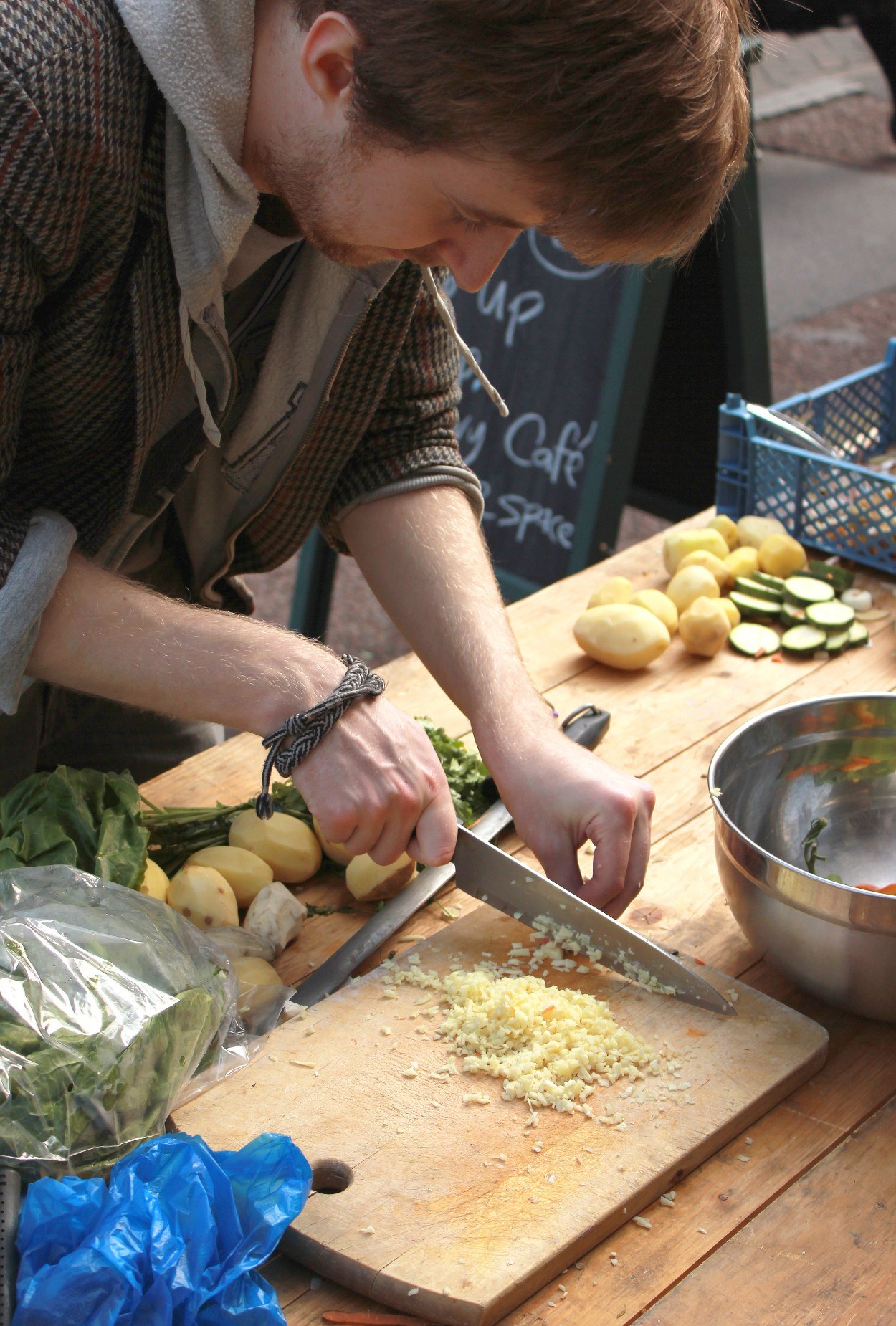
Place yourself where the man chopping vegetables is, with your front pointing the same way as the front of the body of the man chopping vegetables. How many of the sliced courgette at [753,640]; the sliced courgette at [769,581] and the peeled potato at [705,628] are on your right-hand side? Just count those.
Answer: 0

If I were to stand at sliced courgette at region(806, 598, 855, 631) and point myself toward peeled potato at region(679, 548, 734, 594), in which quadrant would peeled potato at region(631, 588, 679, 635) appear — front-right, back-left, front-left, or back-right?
front-left

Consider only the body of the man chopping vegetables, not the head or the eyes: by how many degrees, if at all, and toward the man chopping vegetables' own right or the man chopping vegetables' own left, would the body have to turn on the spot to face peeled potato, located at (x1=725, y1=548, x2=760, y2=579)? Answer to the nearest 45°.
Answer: approximately 90° to the man chopping vegetables' own left

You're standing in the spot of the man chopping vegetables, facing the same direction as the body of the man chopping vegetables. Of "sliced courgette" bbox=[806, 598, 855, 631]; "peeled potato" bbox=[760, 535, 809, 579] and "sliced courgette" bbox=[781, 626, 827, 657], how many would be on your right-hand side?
0

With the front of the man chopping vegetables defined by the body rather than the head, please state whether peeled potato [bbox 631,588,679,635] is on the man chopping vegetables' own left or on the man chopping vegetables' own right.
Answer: on the man chopping vegetables' own left

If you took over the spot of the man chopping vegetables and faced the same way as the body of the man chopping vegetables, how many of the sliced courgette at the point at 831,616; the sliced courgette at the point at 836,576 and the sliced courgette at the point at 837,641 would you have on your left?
3

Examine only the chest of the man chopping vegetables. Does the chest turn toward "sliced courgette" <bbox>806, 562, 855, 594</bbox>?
no

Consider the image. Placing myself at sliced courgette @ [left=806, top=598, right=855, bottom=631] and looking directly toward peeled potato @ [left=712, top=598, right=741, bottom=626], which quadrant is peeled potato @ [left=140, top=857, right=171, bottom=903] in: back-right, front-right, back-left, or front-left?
front-left

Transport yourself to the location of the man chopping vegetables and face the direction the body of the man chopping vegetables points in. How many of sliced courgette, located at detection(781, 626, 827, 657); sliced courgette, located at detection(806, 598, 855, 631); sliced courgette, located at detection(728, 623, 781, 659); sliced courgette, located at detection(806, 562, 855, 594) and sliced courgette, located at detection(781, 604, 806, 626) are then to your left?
5

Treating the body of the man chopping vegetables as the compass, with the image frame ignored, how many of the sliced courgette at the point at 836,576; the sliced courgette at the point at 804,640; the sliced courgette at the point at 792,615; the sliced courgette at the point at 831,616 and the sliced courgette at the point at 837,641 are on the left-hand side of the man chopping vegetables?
5

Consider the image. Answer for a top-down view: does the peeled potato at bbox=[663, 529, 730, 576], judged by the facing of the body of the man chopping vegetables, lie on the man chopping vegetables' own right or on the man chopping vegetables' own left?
on the man chopping vegetables' own left

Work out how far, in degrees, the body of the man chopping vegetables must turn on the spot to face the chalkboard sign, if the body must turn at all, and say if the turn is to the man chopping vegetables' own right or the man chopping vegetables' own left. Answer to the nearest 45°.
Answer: approximately 135° to the man chopping vegetables' own left

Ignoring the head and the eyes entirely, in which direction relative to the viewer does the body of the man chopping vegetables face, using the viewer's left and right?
facing the viewer and to the right of the viewer

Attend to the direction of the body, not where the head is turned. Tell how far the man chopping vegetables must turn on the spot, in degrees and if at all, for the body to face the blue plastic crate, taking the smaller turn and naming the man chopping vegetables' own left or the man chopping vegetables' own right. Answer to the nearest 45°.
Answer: approximately 90° to the man chopping vegetables' own left
